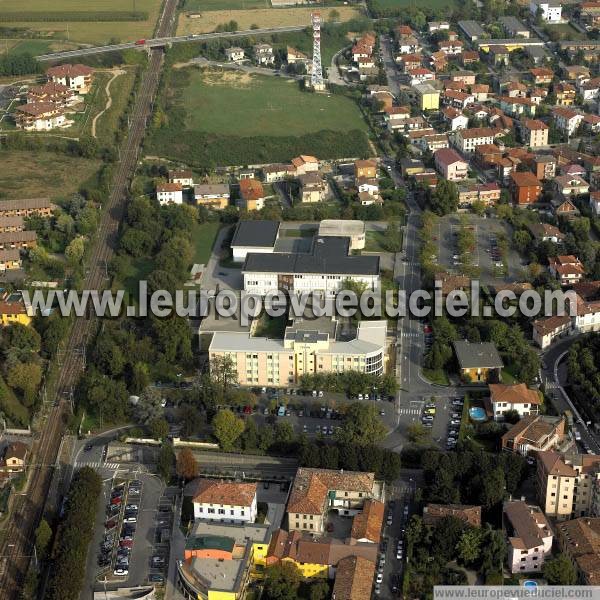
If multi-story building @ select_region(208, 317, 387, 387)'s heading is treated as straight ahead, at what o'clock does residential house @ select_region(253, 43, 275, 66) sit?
The residential house is roughly at 6 o'clock from the multi-story building.

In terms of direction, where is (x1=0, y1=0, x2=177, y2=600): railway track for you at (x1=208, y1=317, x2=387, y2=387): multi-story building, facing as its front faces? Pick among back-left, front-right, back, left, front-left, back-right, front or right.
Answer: right

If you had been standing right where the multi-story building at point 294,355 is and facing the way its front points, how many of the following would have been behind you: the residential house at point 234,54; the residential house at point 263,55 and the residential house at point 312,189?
3

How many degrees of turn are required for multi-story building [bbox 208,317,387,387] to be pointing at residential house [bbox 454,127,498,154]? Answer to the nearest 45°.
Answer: approximately 135° to its left

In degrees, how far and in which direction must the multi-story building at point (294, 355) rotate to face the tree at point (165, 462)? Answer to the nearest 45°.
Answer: approximately 45° to its right

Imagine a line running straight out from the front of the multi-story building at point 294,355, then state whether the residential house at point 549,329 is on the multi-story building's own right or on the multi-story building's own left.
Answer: on the multi-story building's own left

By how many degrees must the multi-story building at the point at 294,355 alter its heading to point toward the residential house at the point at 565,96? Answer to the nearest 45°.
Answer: approximately 135° to its left

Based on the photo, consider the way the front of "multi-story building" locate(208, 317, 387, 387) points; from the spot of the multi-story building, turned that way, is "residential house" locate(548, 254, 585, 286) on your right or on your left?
on your left

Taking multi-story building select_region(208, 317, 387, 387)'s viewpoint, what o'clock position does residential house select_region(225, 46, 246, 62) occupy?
The residential house is roughly at 6 o'clock from the multi-story building.

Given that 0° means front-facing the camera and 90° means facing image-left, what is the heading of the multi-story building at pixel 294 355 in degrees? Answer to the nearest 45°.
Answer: approximately 0°

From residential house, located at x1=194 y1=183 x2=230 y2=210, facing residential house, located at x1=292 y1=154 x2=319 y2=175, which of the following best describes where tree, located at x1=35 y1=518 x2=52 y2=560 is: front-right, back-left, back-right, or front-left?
back-right

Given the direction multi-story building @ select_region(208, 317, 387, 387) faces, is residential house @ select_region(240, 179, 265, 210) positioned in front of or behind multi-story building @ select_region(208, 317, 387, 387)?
behind

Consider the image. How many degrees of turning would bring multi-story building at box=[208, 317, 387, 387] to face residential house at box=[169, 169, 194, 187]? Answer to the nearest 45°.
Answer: approximately 180°

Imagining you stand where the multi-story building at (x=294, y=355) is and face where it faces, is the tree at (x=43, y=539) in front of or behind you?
in front

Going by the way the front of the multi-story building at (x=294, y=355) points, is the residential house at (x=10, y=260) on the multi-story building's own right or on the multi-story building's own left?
on the multi-story building's own right

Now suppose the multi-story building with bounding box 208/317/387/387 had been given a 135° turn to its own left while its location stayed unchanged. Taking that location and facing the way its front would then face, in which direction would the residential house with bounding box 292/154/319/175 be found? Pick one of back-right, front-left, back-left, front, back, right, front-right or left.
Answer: front-left

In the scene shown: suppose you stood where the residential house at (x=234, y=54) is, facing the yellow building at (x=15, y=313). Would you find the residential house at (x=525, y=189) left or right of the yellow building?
left
